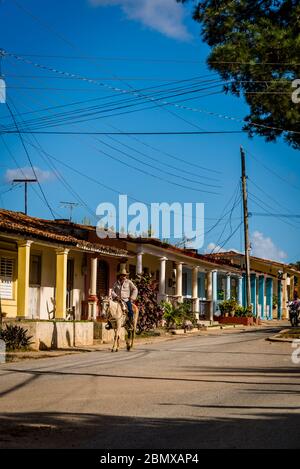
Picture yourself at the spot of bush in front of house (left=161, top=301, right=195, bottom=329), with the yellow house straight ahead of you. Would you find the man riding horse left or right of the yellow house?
left

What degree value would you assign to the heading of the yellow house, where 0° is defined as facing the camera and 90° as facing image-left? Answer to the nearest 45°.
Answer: approximately 315°

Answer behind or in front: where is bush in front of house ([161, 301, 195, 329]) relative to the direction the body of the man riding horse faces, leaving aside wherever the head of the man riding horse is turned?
behind

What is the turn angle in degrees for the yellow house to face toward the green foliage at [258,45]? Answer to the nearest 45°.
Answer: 0° — it already faces it

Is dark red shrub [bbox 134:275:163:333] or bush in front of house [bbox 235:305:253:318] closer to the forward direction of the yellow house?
the dark red shrub

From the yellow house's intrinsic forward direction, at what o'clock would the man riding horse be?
The man riding horse is roughly at 1 o'clock from the yellow house.

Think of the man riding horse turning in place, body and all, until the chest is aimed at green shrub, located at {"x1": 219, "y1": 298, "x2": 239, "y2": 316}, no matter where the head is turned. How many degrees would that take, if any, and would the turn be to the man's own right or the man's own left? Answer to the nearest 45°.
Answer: approximately 135° to the man's own right

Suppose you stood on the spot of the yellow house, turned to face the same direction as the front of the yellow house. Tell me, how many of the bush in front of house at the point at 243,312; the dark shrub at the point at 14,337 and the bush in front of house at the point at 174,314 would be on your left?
2

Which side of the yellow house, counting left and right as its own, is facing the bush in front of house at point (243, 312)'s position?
left

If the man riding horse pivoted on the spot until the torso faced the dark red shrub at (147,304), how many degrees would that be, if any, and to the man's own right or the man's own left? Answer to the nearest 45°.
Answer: approximately 135° to the man's own right

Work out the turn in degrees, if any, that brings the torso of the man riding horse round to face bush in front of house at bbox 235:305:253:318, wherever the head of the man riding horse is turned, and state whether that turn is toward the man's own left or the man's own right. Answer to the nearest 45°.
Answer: approximately 135° to the man's own right

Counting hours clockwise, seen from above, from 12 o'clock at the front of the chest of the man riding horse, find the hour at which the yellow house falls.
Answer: The yellow house is roughly at 4 o'clock from the man riding horse.

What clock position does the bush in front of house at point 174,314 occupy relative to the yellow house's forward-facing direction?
The bush in front of house is roughly at 9 o'clock from the yellow house.

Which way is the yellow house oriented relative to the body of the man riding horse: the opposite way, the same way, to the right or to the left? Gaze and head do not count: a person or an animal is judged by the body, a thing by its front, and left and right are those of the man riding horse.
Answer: to the left

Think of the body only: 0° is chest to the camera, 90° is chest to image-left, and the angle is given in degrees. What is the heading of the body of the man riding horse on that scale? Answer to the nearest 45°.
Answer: approximately 45°
